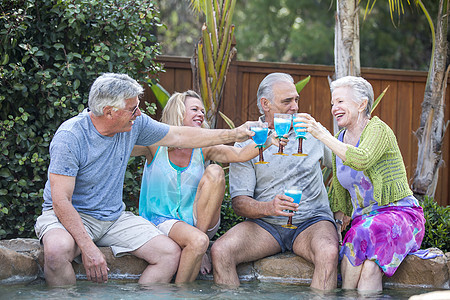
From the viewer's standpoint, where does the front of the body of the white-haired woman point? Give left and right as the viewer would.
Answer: facing the viewer and to the left of the viewer

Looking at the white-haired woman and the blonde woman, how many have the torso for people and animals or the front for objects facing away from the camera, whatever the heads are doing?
0

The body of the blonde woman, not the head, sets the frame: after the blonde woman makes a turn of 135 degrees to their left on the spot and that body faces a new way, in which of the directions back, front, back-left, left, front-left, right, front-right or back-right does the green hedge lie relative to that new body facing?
front-left

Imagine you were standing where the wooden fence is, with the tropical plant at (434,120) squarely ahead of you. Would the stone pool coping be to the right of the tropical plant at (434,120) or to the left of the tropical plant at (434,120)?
right

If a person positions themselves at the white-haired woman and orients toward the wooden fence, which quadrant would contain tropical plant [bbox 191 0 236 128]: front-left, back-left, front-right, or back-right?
front-left

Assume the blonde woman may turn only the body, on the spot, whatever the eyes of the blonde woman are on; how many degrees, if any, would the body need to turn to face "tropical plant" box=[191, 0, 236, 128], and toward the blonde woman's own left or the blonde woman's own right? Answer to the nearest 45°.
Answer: approximately 135° to the blonde woman's own left

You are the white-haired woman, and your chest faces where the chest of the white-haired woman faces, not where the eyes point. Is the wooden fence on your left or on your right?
on your right

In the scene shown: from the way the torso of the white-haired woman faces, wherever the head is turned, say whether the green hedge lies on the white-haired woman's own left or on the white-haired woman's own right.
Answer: on the white-haired woman's own right

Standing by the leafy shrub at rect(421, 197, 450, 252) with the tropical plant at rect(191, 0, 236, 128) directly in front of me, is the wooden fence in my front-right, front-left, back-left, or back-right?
front-right

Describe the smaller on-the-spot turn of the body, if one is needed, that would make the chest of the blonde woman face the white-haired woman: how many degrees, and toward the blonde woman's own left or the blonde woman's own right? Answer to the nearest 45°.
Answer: approximately 45° to the blonde woman's own left

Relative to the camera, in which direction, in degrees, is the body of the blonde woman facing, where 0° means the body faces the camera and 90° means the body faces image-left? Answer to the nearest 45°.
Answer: approximately 315°

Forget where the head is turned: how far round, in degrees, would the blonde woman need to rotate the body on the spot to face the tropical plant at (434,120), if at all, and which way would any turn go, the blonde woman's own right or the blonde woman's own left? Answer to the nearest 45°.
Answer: approximately 90° to the blonde woman's own left

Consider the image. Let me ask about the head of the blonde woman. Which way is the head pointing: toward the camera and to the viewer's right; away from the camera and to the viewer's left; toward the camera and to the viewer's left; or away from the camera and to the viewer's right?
toward the camera and to the viewer's right
